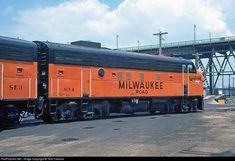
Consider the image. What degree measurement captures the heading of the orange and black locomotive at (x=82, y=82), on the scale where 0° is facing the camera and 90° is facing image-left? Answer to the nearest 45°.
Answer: approximately 225°
